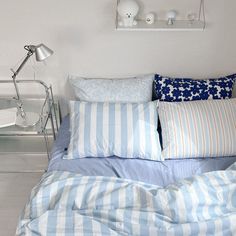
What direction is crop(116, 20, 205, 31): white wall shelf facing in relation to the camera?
toward the camera

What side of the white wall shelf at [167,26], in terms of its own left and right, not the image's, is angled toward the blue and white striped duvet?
front

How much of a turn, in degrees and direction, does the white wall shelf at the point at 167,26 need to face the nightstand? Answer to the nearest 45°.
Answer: approximately 90° to its right
